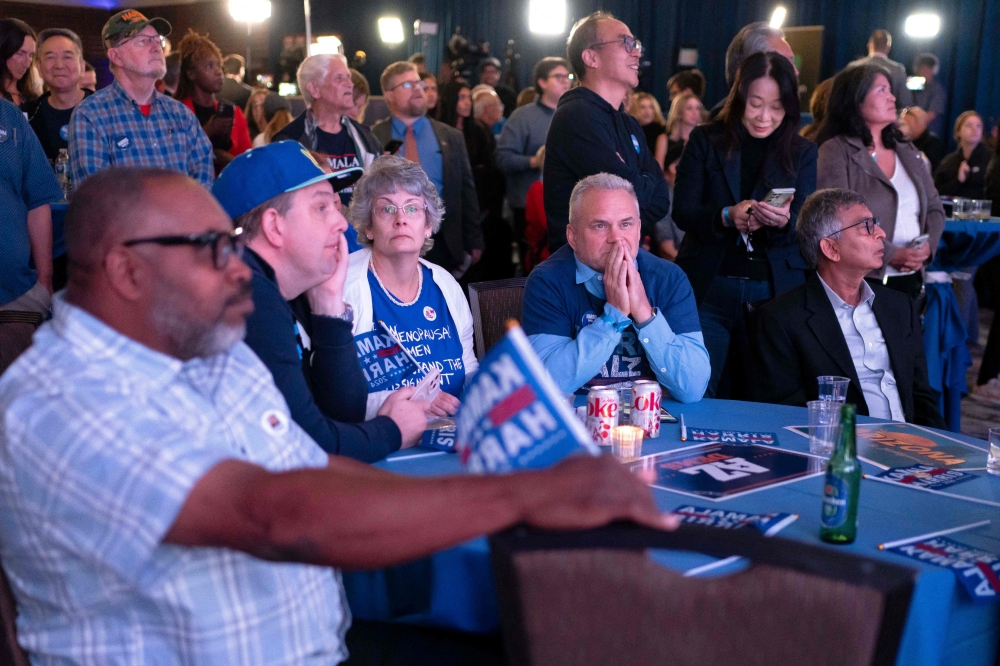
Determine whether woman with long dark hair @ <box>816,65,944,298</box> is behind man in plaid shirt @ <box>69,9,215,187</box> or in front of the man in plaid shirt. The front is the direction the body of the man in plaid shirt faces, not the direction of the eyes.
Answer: in front

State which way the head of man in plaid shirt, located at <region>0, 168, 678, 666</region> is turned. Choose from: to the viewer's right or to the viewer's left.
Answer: to the viewer's right

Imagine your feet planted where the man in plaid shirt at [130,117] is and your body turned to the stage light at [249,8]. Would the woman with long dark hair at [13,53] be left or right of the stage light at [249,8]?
left

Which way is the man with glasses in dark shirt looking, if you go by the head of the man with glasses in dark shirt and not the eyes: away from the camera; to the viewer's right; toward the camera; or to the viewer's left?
to the viewer's right

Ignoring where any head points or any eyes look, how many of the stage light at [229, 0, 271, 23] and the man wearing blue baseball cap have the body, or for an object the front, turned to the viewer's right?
1

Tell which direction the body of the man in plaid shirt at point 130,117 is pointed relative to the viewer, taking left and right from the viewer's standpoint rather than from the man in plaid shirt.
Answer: facing the viewer and to the right of the viewer

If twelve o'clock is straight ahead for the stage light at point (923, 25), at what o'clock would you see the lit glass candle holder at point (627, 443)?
The lit glass candle holder is roughly at 12 o'clock from the stage light.

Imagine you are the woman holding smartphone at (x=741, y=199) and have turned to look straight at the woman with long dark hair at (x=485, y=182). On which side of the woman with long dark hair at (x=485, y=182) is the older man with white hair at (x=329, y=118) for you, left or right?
left

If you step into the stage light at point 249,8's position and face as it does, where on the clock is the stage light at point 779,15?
the stage light at point 779,15 is roughly at 10 o'clock from the stage light at point 249,8.

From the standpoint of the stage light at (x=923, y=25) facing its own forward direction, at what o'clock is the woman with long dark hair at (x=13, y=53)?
The woman with long dark hair is roughly at 1 o'clock from the stage light.

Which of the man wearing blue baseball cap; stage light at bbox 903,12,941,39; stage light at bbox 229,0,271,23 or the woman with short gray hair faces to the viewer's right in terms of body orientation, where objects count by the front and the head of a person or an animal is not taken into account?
the man wearing blue baseball cap

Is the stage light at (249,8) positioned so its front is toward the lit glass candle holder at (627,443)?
yes
